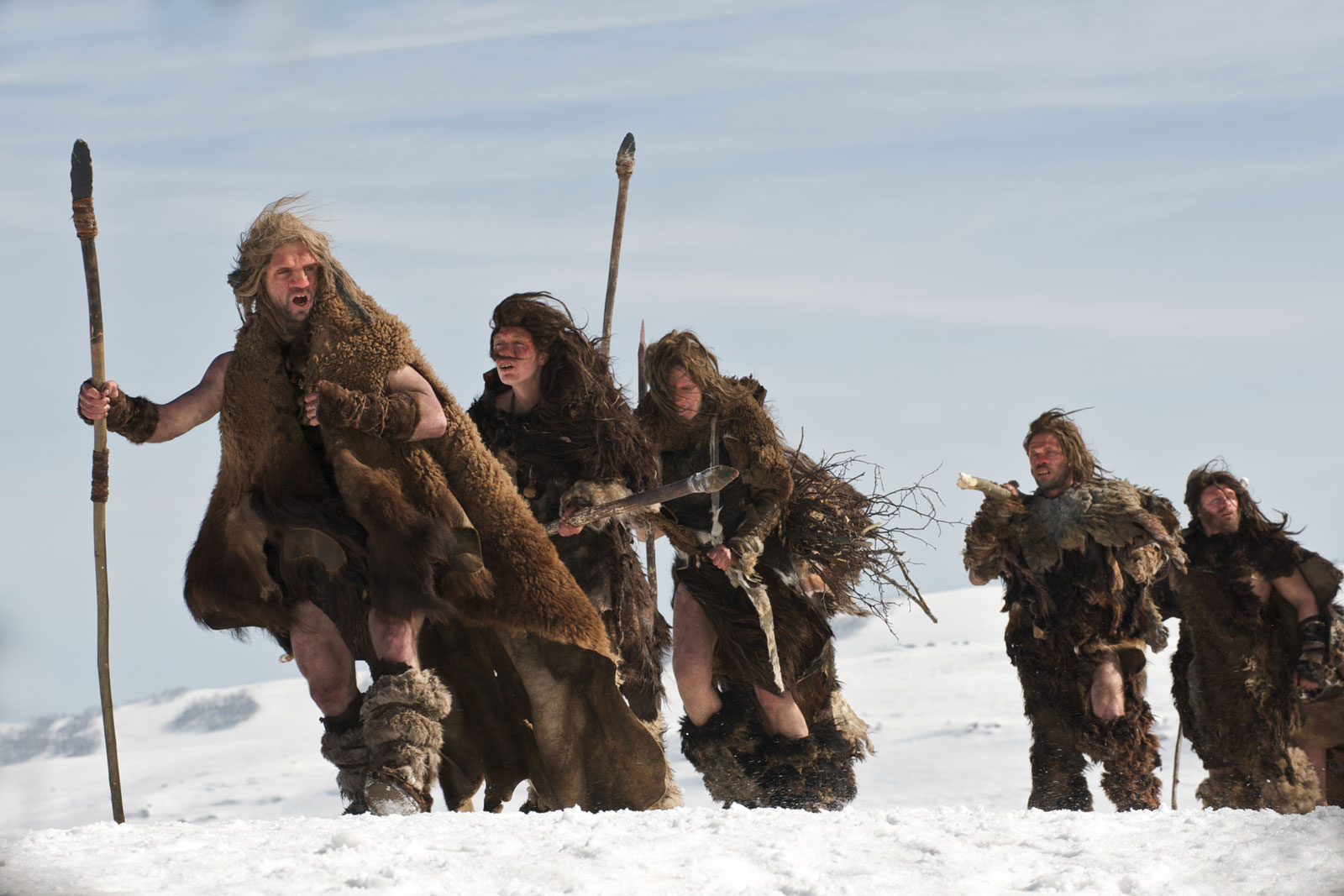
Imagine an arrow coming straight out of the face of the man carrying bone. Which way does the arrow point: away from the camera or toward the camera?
toward the camera

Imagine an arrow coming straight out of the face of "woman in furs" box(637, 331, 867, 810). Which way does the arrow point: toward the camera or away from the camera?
toward the camera

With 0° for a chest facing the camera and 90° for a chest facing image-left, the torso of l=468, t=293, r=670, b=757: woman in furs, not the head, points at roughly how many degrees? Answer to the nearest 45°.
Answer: approximately 45°

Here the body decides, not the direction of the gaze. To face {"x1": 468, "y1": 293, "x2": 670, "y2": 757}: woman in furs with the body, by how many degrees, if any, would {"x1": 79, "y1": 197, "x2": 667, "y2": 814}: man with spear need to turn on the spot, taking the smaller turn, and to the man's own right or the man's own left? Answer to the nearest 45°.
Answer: approximately 135° to the man's own left

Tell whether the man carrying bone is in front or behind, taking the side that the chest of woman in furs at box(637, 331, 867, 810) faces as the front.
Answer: behind

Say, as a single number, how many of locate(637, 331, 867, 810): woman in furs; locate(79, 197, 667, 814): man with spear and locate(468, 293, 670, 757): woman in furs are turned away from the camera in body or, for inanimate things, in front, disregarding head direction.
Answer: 0

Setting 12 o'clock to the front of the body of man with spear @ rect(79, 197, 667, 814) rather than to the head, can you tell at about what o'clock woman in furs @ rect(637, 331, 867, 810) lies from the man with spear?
The woman in furs is roughly at 8 o'clock from the man with spear.

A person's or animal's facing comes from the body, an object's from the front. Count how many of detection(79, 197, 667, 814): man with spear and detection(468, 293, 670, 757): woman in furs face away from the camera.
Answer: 0

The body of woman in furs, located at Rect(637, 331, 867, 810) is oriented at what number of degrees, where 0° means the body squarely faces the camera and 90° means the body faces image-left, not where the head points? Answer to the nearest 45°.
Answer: approximately 45°

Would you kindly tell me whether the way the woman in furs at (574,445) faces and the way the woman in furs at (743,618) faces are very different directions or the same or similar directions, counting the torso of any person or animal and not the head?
same or similar directions

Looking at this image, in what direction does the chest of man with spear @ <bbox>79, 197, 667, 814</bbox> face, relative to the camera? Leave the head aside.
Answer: toward the camera

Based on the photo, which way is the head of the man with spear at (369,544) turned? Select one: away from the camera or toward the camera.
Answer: toward the camera

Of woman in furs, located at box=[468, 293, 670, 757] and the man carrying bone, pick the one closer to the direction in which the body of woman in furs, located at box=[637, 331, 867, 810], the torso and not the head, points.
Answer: the woman in furs
